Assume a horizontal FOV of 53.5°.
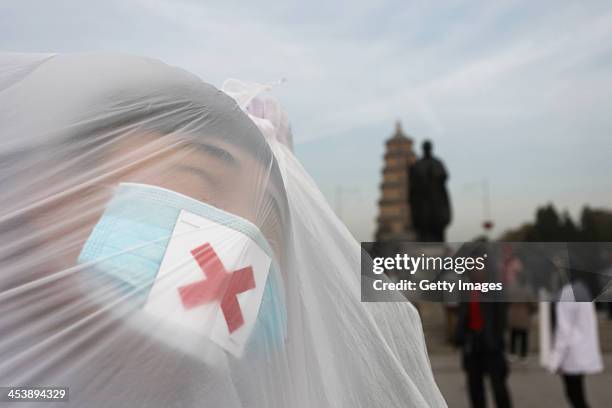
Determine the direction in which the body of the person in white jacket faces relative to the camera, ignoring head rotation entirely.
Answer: away from the camera

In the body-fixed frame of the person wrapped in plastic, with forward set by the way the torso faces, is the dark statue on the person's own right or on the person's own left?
on the person's own left

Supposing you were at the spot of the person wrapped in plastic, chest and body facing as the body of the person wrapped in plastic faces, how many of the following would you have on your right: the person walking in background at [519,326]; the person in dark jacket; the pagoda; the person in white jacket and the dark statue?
0

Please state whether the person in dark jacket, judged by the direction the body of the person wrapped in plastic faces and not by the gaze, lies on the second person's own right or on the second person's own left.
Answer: on the second person's own left

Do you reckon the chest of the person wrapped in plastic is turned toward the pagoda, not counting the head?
no

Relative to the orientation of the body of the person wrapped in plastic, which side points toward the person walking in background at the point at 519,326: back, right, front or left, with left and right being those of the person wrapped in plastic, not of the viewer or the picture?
left

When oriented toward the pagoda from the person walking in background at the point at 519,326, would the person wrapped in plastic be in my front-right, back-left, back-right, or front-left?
back-left

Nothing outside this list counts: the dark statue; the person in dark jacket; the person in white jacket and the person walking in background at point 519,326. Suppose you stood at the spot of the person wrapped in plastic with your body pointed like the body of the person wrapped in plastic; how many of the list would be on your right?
0

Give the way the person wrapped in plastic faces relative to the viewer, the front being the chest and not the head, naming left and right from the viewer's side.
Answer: facing the viewer and to the right of the viewer

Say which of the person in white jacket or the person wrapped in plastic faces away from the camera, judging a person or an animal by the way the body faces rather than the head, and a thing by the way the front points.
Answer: the person in white jacket
